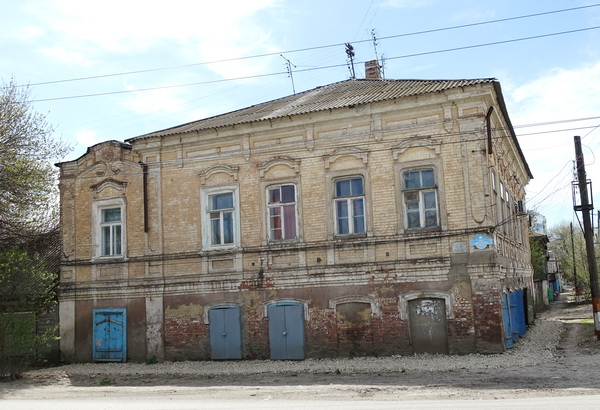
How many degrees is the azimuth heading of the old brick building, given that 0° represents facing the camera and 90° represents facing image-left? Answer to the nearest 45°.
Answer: approximately 0°

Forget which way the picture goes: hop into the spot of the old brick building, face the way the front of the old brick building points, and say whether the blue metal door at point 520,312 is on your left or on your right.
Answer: on your left

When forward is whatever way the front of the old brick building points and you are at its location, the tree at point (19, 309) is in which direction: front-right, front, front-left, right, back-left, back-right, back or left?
right

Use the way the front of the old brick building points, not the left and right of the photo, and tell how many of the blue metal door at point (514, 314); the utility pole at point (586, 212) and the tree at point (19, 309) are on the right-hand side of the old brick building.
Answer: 1

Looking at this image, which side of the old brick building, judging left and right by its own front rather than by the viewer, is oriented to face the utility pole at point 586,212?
left

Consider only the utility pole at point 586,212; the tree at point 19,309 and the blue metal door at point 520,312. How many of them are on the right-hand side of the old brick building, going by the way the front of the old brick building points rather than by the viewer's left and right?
1
